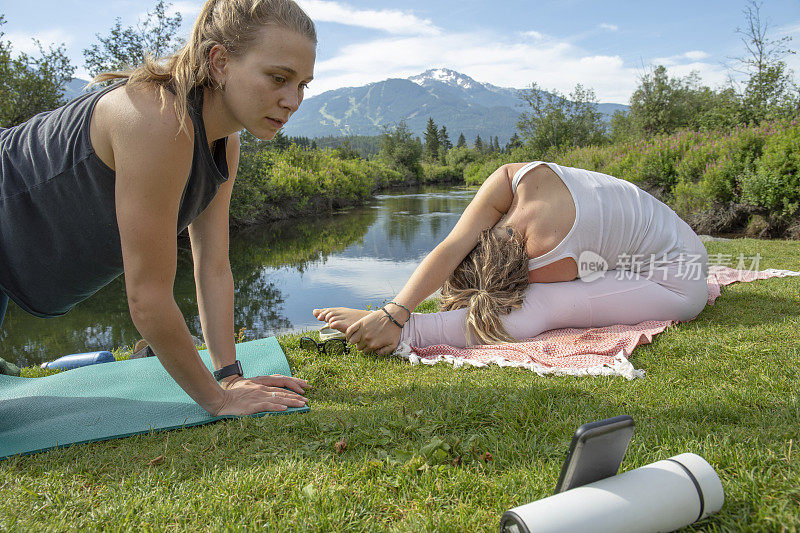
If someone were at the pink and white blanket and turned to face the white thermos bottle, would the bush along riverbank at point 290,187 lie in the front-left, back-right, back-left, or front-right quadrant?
back-right

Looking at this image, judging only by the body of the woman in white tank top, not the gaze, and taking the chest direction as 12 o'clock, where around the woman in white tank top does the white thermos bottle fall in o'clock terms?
The white thermos bottle is roughly at 9 o'clock from the woman in white tank top.

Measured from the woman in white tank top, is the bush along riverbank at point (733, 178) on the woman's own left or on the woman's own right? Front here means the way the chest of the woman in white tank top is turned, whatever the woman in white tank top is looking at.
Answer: on the woman's own right

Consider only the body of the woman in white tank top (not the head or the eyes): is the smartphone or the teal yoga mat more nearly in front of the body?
the teal yoga mat

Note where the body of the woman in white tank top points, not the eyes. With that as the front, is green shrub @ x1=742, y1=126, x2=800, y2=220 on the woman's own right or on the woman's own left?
on the woman's own right

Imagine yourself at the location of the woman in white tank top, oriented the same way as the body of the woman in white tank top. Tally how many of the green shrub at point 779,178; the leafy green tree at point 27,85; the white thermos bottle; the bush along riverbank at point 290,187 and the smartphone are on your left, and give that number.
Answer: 2

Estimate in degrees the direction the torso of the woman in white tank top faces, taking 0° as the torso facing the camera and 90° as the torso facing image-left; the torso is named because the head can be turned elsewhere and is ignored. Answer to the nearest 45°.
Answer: approximately 90°
